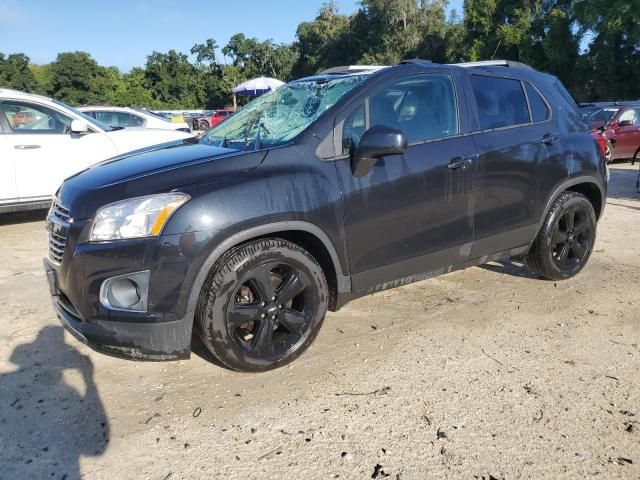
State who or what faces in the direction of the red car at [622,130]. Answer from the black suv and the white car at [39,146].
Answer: the white car

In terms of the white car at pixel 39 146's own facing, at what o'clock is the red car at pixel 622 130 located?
The red car is roughly at 12 o'clock from the white car.

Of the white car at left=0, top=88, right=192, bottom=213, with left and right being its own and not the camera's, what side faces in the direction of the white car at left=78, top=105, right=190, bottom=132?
left

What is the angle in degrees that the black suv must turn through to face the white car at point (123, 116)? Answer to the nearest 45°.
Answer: approximately 90° to its right

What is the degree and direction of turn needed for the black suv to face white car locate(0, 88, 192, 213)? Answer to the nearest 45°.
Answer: approximately 90° to its right

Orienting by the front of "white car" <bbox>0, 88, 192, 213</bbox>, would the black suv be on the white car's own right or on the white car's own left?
on the white car's own right

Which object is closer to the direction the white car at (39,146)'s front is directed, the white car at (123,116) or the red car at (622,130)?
the red car

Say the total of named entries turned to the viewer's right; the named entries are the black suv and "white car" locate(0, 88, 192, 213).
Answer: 1

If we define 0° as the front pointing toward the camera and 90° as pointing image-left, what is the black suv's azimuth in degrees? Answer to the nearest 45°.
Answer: approximately 45°

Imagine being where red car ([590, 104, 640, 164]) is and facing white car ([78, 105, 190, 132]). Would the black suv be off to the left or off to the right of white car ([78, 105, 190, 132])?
left

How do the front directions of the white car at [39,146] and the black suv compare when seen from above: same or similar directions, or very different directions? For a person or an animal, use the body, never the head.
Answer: very different directions

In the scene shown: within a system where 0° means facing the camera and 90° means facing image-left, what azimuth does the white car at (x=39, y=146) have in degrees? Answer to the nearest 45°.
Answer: approximately 270°

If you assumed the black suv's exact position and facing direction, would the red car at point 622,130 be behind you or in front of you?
behind
